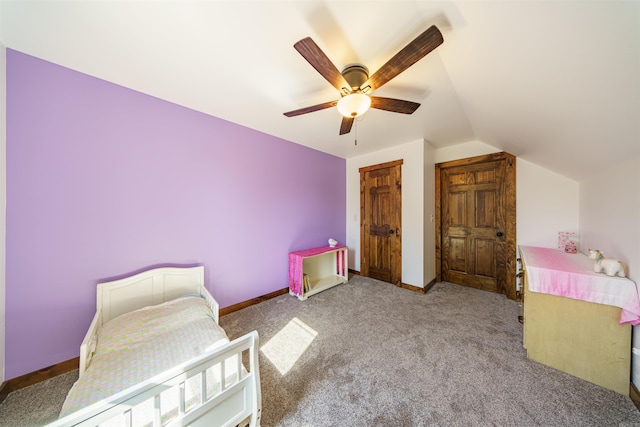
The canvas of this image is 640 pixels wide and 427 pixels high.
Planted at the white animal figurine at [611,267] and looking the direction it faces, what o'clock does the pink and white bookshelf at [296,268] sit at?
The pink and white bookshelf is roughly at 11 o'clock from the white animal figurine.

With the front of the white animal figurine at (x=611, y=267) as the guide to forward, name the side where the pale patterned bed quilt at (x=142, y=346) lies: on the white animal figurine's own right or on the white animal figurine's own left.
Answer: on the white animal figurine's own left

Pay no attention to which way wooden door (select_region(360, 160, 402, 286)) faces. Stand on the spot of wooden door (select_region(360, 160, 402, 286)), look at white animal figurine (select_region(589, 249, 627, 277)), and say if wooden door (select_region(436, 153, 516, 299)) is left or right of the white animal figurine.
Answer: left

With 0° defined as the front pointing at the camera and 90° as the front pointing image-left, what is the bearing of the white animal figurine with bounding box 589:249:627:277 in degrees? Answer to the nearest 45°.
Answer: approximately 90°

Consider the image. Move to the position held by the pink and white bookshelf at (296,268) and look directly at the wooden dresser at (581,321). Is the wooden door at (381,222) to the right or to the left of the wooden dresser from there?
left

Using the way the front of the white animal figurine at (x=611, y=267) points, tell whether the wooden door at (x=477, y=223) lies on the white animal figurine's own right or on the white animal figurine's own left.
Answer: on the white animal figurine's own right

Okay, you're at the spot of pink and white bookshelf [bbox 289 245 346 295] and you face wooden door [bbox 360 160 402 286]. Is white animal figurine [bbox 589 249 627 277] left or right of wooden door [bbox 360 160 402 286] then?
right

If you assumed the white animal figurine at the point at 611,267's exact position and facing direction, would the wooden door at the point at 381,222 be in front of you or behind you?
in front
